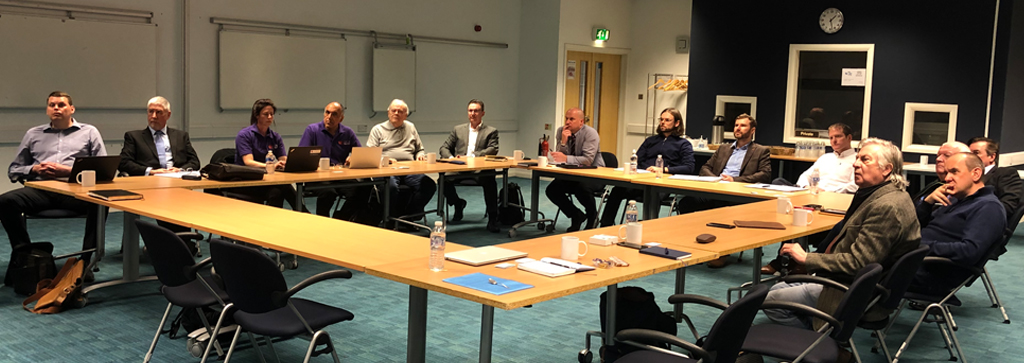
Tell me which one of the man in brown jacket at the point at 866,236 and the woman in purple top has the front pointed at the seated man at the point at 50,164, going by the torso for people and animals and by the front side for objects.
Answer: the man in brown jacket

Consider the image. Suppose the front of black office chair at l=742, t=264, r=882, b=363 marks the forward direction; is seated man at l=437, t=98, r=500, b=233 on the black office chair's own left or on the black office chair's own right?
on the black office chair's own right

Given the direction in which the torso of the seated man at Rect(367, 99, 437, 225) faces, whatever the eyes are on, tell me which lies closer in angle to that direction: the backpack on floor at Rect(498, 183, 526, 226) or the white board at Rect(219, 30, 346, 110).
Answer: the backpack on floor

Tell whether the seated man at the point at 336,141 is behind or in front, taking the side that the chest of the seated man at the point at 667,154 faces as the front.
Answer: in front

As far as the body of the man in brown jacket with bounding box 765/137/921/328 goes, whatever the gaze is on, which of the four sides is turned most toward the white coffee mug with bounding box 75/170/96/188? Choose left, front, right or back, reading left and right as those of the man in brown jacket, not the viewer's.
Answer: front

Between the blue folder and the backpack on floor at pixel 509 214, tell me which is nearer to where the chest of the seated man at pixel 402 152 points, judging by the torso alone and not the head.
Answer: the blue folder

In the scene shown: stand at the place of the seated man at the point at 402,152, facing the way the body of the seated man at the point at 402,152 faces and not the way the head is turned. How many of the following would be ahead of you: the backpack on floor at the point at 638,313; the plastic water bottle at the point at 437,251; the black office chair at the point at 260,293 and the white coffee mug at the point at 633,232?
4

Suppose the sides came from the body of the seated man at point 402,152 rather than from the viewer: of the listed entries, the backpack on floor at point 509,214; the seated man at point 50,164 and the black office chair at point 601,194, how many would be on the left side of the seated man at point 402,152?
2

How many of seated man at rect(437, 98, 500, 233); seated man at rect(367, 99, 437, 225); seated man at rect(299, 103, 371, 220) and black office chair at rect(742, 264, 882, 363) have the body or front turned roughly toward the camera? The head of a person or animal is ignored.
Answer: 3

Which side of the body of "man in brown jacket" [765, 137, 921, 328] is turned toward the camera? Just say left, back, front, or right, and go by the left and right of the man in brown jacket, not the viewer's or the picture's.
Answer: left

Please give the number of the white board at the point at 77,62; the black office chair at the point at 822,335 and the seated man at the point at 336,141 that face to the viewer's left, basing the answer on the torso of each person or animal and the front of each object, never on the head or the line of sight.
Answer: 1

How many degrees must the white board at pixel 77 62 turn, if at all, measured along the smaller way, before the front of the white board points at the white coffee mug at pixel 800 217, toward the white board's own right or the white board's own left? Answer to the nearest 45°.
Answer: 0° — it already faces it

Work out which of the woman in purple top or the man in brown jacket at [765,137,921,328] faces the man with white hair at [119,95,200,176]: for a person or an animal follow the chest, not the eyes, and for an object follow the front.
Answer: the man in brown jacket
